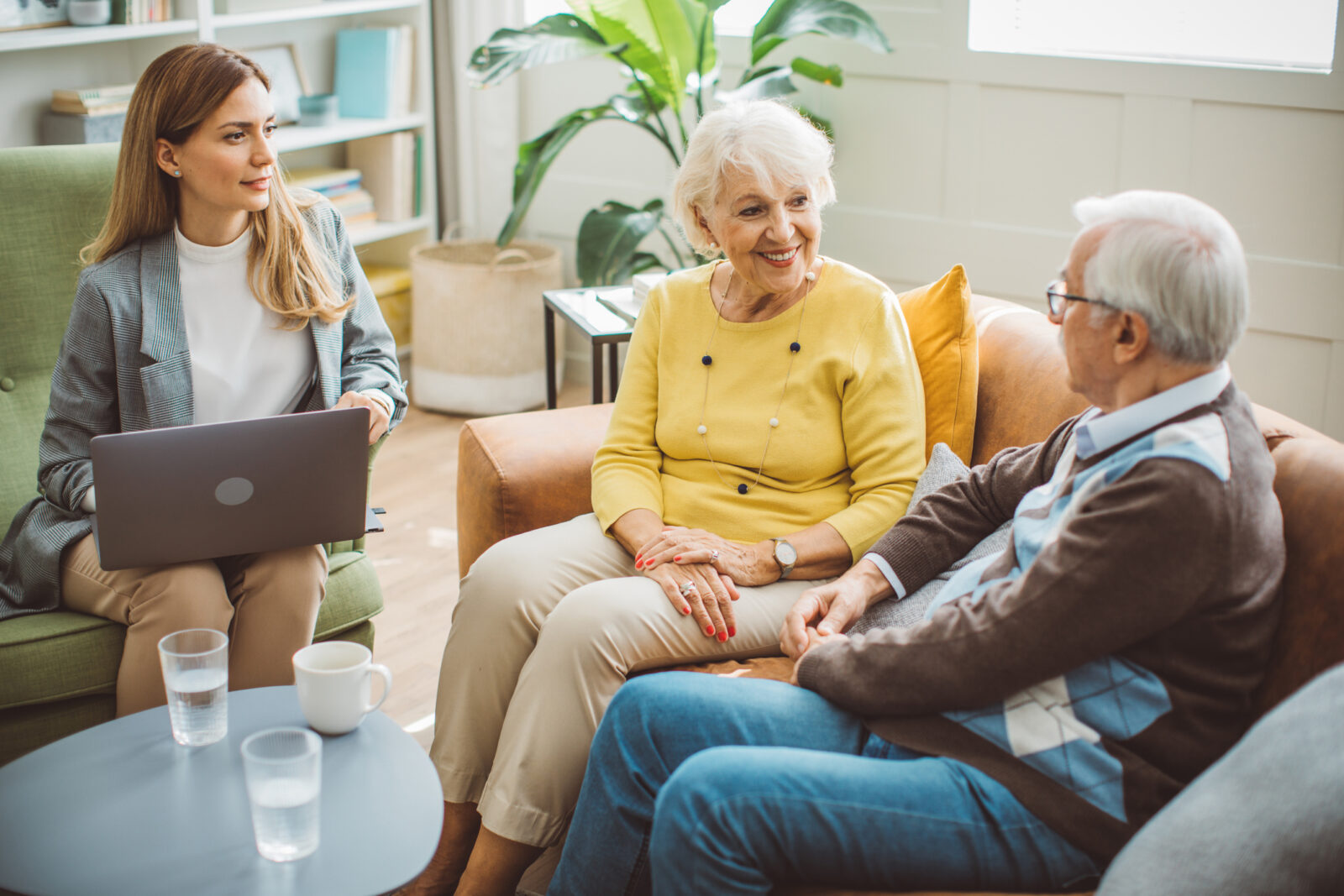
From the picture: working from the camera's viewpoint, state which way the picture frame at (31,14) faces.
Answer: facing the viewer and to the right of the viewer

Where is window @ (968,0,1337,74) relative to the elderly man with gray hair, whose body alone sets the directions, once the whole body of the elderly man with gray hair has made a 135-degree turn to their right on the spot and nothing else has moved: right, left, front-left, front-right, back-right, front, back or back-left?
front-left

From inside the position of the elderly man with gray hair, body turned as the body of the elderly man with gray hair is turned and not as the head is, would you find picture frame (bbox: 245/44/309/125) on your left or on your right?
on your right

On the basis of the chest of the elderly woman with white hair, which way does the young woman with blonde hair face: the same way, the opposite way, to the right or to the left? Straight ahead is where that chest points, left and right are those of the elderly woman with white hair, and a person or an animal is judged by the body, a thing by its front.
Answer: to the left

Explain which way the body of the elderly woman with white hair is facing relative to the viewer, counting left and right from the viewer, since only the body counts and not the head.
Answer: facing the viewer and to the left of the viewer

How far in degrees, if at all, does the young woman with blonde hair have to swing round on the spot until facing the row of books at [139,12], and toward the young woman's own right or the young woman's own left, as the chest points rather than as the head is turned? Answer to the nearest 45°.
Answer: approximately 135° to the young woman's own left

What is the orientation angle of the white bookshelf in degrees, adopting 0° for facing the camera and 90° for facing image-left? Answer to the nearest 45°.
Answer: approximately 315°

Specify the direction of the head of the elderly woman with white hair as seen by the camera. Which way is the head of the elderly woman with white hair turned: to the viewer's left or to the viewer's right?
to the viewer's right

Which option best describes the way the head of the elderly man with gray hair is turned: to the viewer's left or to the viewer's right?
to the viewer's left

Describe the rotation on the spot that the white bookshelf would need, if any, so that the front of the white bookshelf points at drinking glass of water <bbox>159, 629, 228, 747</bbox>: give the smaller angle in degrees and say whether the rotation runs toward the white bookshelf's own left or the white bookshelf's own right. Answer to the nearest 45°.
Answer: approximately 45° to the white bookshelf's own right

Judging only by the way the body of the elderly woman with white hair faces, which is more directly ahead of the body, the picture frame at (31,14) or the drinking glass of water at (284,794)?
the drinking glass of water

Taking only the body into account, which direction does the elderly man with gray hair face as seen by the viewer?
to the viewer's left

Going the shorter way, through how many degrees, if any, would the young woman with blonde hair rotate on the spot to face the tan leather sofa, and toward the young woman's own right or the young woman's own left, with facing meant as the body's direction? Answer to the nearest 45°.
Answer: approximately 45° to the young woman's own left

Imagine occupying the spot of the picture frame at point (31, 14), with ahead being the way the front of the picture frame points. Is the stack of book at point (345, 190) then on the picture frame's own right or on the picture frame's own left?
on the picture frame's own left
